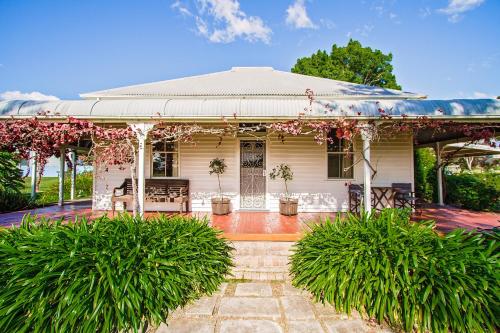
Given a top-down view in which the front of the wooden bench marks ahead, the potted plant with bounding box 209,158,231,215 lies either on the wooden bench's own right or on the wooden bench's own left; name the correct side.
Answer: on the wooden bench's own left

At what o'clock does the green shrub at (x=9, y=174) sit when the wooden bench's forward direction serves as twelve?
The green shrub is roughly at 4 o'clock from the wooden bench.

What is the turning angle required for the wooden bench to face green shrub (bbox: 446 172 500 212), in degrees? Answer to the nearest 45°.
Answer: approximately 90° to its left

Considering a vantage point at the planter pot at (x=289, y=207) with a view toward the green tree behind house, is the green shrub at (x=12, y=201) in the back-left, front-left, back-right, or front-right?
back-left

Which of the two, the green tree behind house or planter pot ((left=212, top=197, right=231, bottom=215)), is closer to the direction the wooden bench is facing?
the planter pot

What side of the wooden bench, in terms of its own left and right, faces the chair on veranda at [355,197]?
left

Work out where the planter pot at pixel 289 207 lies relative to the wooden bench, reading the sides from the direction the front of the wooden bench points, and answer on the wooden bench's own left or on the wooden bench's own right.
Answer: on the wooden bench's own left

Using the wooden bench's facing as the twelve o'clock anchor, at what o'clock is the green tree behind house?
The green tree behind house is roughly at 8 o'clock from the wooden bench.

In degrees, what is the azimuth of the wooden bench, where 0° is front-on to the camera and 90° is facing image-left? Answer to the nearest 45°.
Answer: approximately 0°
